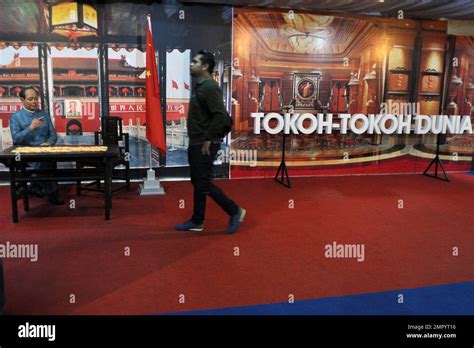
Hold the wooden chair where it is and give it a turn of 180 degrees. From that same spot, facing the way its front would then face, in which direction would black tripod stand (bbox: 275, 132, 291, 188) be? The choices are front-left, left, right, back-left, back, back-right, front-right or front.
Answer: front-right

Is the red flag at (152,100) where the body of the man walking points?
no

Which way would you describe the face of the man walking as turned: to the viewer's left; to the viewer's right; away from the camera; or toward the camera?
to the viewer's left

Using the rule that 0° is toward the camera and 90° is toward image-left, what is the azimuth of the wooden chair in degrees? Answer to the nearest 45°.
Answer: approximately 45°

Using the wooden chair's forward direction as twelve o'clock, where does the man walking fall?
The man walking is roughly at 10 o'clock from the wooden chair.

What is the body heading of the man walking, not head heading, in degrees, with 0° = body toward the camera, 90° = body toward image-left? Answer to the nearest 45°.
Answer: approximately 90°

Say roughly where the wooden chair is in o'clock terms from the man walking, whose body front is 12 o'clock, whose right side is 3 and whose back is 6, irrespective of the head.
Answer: The wooden chair is roughly at 2 o'clock from the man walking.

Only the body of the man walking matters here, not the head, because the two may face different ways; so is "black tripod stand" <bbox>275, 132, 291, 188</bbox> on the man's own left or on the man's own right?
on the man's own right

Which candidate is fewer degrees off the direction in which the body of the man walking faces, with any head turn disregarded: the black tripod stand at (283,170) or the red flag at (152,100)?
the red flag

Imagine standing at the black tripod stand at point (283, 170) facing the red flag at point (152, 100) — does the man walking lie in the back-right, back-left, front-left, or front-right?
front-left

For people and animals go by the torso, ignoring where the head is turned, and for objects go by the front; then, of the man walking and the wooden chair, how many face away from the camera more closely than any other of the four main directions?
0
